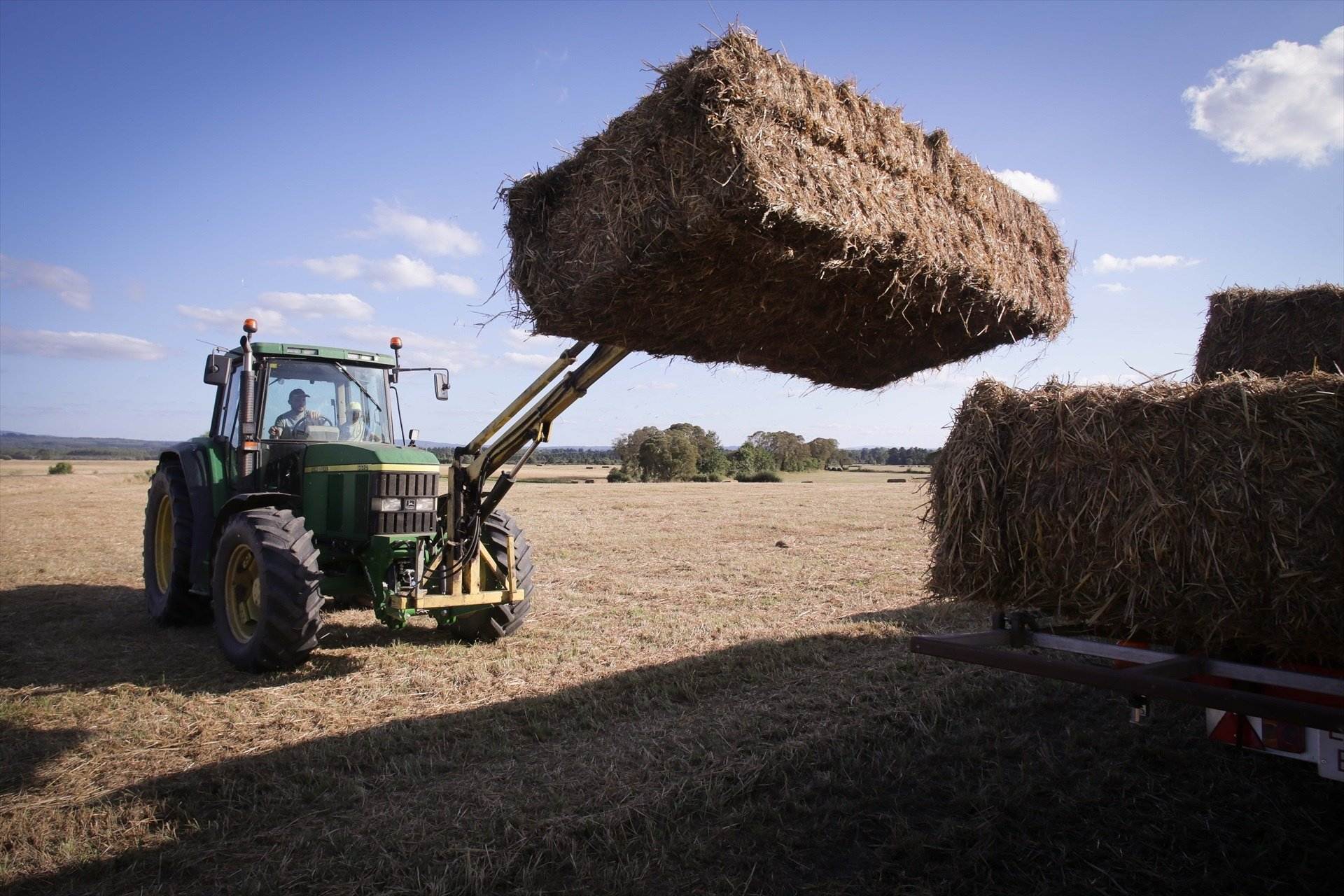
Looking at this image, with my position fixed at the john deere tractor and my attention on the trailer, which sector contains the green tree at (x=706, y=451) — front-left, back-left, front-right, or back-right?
back-left

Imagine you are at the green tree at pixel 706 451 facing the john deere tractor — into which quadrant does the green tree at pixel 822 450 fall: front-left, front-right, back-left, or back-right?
back-left

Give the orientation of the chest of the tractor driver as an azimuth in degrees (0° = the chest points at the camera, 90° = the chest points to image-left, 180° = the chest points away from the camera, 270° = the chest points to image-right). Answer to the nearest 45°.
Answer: approximately 315°

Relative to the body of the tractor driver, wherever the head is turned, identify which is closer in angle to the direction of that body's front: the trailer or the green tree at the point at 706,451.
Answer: the trailer

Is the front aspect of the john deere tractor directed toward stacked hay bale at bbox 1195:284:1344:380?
yes

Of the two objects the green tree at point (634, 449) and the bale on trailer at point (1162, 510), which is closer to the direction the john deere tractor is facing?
the bale on trailer

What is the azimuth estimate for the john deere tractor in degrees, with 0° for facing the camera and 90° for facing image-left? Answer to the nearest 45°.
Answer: approximately 315°
